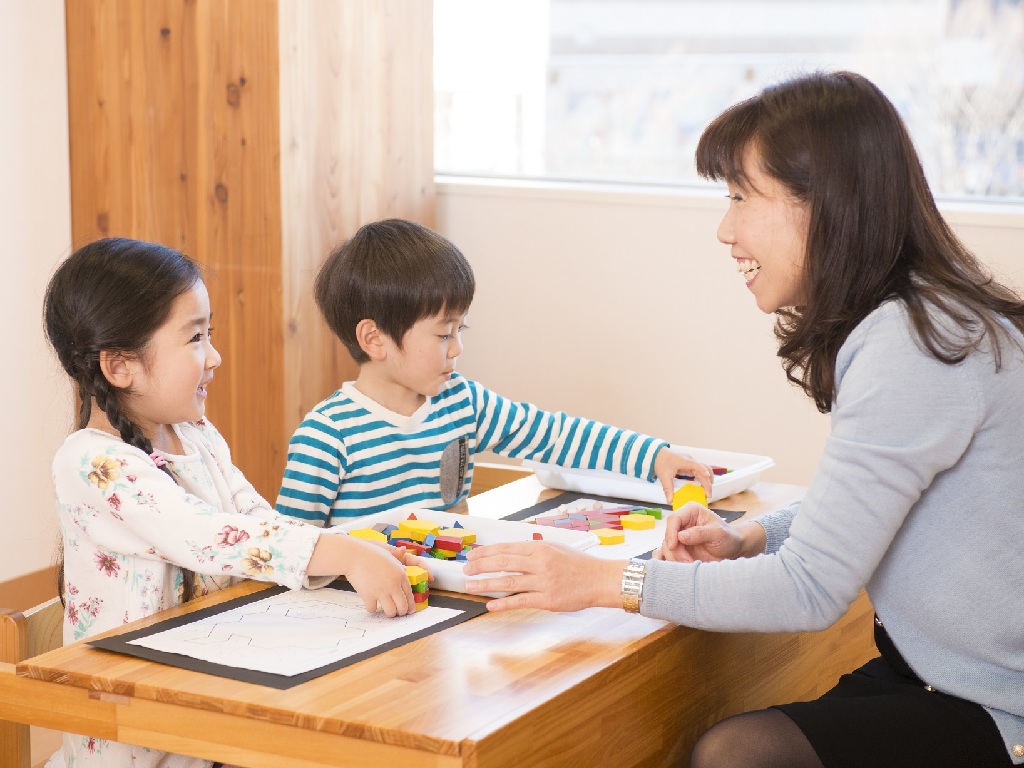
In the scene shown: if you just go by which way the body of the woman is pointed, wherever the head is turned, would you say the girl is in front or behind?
in front

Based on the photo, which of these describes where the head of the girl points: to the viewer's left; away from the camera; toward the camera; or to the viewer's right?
to the viewer's right

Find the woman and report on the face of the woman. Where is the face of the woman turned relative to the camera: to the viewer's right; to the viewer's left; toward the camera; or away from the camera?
to the viewer's left

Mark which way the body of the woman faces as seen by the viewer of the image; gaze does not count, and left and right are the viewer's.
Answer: facing to the left of the viewer

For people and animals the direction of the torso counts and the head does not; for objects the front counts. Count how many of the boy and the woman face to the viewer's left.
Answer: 1

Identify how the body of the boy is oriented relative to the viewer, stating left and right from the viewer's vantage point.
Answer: facing the viewer and to the right of the viewer

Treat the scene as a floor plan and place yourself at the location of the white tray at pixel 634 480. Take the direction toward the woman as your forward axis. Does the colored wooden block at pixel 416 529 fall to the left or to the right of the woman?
right

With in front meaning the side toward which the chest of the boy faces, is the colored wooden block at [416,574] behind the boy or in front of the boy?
in front

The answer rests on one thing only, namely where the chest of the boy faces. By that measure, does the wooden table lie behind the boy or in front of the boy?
in front
